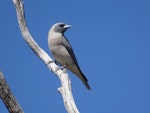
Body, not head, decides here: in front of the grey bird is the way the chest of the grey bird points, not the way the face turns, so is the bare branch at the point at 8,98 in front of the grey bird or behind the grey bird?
in front

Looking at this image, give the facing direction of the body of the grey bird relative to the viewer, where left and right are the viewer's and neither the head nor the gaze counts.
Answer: facing the viewer and to the left of the viewer
